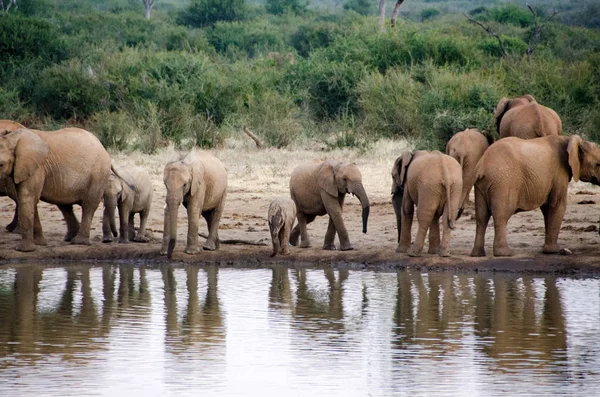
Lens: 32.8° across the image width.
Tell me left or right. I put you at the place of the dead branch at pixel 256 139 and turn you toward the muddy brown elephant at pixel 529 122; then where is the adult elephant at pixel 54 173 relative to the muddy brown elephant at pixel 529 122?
right

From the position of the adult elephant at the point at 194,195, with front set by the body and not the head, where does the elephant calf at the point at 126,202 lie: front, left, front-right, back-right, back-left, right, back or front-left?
right

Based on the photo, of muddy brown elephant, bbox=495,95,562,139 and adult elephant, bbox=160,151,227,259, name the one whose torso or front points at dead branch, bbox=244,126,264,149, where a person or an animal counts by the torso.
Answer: the muddy brown elephant

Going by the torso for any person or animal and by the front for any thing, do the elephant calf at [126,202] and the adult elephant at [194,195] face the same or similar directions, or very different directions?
same or similar directions

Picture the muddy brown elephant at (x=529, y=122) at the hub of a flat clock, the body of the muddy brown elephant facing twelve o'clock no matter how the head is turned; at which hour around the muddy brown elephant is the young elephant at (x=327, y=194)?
The young elephant is roughly at 9 o'clock from the muddy brown elephant.

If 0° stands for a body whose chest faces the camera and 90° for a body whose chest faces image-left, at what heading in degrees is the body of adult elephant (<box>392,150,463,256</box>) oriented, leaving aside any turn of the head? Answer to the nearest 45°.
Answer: approximately 135°

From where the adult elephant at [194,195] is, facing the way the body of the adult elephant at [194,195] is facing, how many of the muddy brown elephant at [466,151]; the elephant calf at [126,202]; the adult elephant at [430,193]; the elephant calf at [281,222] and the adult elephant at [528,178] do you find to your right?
1

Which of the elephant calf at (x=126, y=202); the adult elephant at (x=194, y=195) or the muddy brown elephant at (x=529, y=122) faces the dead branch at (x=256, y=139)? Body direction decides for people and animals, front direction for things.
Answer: the muddy brown elephant

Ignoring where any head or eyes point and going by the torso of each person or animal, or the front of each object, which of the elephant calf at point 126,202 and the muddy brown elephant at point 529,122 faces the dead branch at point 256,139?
the muddy brown elephant

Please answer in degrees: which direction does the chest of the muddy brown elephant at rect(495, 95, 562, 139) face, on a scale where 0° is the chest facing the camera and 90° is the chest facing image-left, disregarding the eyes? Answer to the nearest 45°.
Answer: approximately 135°

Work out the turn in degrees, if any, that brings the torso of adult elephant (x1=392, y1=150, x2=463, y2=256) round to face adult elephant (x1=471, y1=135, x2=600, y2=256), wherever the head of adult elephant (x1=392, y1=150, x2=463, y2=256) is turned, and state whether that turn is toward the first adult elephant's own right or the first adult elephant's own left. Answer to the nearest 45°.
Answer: approximately 135° to the first adult elephant's own right

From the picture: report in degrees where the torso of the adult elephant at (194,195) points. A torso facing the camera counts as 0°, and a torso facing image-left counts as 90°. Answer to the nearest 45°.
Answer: approximately 45°

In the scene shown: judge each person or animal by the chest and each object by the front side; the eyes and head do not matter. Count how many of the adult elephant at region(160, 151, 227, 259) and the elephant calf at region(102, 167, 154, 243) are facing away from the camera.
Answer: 0
